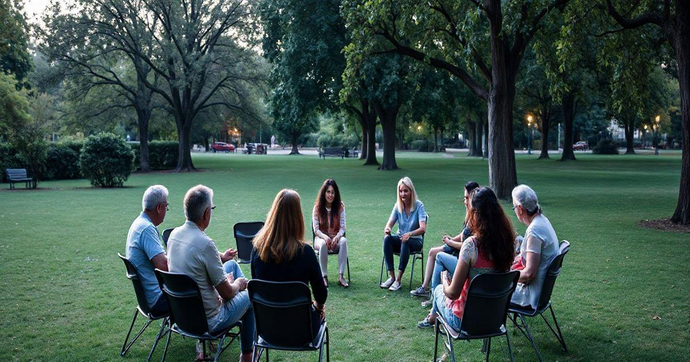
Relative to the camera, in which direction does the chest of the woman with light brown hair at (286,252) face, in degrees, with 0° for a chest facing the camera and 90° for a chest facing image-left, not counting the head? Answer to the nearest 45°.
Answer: approximately 180°

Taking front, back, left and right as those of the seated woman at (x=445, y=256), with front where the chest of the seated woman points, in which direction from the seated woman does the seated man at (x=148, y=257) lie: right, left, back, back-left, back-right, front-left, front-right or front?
front-left

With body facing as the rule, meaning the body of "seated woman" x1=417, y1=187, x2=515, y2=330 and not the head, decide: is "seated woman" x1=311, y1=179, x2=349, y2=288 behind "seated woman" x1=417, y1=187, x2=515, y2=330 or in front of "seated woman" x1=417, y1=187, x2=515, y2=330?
in front

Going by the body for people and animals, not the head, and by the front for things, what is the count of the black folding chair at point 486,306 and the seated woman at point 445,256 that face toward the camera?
0

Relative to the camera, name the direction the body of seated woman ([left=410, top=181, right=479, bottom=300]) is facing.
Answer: to the viewer's left

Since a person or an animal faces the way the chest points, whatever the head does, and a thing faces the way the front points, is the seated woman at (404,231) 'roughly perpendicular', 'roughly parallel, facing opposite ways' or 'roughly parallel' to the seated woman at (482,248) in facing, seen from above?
roughly perpendicular

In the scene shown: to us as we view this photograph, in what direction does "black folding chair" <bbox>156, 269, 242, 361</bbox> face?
facing away from the viewer and to the right of the viewer

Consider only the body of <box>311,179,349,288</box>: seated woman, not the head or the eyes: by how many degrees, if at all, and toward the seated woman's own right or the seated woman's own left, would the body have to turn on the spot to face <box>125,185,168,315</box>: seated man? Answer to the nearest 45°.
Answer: approximately 45° to the seated woman's own right

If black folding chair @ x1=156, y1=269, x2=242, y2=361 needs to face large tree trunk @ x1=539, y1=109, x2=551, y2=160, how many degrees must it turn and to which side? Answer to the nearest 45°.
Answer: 0° — it already faces it

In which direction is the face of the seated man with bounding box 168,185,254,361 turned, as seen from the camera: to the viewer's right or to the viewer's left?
to the viewer's right

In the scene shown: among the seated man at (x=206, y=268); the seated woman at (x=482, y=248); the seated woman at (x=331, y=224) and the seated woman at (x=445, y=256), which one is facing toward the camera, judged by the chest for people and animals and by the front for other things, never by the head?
the seated woman at (x=331, y=224)

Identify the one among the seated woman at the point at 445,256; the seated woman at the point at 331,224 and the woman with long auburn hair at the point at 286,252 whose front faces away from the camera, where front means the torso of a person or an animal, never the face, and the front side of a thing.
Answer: the woman with long auburn hair

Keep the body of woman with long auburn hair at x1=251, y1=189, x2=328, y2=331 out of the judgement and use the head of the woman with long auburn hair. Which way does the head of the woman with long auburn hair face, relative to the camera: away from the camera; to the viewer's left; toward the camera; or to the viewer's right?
away from the camera

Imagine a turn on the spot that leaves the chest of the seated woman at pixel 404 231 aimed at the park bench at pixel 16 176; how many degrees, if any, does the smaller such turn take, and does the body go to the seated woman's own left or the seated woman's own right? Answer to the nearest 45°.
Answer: approximately 90° to the seated woman's own right
